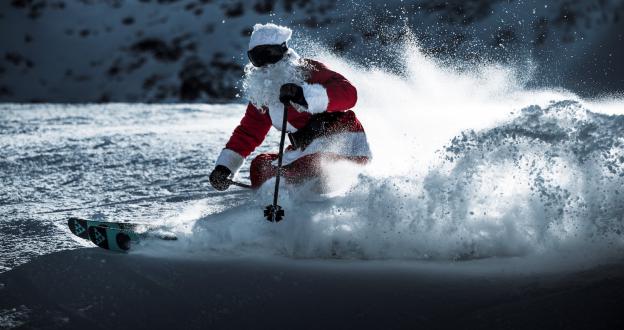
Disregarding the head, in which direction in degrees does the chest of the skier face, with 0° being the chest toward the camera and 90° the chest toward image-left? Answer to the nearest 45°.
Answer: approximately 45°
